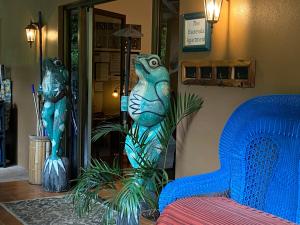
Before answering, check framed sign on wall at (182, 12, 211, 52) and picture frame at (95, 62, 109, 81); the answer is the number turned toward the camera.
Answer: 2

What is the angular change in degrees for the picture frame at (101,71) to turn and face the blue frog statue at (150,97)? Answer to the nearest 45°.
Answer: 0° — it already faces it

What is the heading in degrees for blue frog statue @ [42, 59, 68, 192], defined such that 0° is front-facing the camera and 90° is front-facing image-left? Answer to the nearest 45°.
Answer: approximately 315°

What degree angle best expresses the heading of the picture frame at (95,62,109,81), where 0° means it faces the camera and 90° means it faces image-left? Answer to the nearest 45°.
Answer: approximately 0°

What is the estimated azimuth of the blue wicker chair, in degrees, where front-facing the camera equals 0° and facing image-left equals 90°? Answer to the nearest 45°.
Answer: approximately 45°

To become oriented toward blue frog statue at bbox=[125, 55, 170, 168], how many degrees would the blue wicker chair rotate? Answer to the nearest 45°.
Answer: approximately 90° to its right

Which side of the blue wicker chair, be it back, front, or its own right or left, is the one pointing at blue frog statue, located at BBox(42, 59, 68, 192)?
right

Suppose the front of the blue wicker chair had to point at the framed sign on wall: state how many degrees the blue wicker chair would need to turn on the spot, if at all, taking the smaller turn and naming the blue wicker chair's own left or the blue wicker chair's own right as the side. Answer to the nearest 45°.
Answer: approximately 90° to the blue wicker chair's own right
